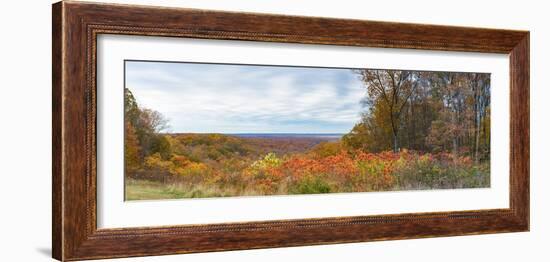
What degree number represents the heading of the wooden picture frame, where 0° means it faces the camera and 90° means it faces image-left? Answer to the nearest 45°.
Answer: approximately 315°
